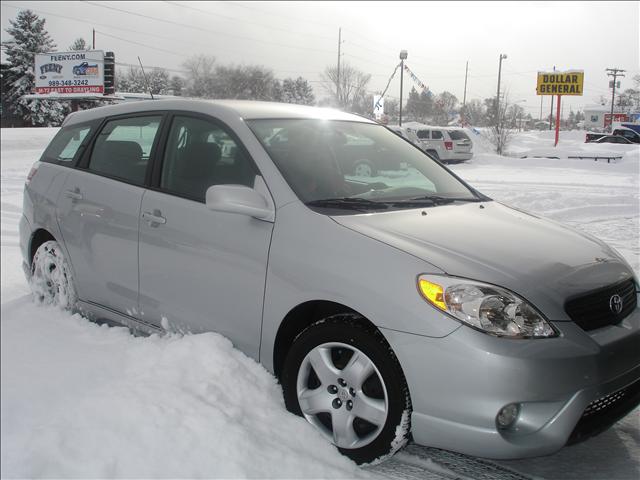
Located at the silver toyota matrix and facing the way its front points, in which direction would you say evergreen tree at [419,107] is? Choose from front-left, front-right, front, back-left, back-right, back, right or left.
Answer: back-left

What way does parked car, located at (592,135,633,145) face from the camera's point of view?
to the viewer's left

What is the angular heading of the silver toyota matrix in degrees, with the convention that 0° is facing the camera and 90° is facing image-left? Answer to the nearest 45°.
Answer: approximately 315°

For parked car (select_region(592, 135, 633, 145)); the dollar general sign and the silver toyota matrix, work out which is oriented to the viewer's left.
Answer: the parked car

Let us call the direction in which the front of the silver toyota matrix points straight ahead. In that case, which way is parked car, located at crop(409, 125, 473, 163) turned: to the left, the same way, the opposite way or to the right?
the opposite way

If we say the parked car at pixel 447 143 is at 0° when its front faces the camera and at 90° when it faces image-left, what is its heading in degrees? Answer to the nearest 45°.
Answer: approximately 135°

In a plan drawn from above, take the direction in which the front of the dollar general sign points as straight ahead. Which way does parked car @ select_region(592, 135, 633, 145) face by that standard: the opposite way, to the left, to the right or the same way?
to the right

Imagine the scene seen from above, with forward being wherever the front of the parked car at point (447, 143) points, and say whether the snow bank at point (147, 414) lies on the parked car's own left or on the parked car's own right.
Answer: on the parked car's own left
